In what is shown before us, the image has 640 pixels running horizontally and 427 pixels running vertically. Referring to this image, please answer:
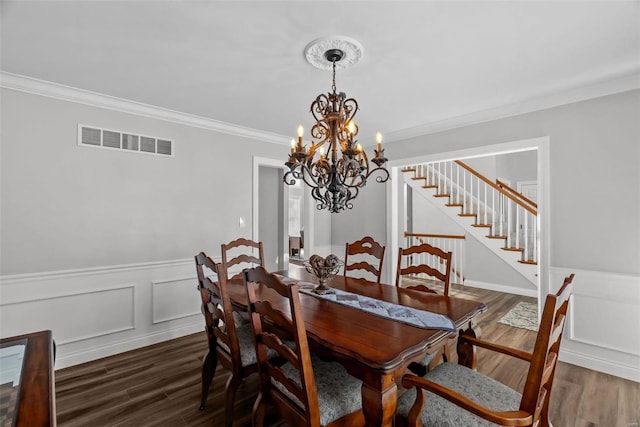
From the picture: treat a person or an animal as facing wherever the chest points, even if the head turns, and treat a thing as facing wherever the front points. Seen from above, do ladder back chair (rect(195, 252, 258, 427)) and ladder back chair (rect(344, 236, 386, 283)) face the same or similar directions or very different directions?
very different directions

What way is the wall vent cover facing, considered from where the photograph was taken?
facing the viewer and to the right of the viewer

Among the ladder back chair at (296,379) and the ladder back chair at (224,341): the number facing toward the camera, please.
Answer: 0

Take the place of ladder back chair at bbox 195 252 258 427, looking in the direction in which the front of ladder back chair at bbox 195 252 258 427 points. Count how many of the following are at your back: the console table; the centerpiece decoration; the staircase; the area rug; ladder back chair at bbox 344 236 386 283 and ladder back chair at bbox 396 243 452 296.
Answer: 1

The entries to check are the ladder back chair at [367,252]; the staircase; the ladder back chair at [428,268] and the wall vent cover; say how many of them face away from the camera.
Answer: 0

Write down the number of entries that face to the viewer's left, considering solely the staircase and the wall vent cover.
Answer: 0

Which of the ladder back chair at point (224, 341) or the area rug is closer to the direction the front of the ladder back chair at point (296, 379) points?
the area rug

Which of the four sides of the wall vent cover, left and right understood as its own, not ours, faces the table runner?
front

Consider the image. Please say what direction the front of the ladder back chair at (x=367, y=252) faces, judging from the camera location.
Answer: facing the viewer and to the left of the viewer

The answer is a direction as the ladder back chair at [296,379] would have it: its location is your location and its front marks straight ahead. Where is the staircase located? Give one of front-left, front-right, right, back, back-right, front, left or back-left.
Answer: front

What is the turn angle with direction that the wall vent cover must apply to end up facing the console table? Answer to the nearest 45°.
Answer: approximately 45° to its right

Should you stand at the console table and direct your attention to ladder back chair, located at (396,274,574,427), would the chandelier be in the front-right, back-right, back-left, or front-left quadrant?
front-left

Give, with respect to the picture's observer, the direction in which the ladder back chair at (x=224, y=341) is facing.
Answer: facing away from the viewer and to the right of the viewer

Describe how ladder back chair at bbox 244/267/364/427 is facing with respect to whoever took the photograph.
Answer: facing away from the viewer and to the right of the viewer

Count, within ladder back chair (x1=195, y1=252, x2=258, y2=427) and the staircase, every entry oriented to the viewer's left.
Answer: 0

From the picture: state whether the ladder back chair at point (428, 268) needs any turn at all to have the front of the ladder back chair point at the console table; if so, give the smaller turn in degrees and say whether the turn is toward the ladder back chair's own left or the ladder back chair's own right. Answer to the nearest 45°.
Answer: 0° — it already faces it
